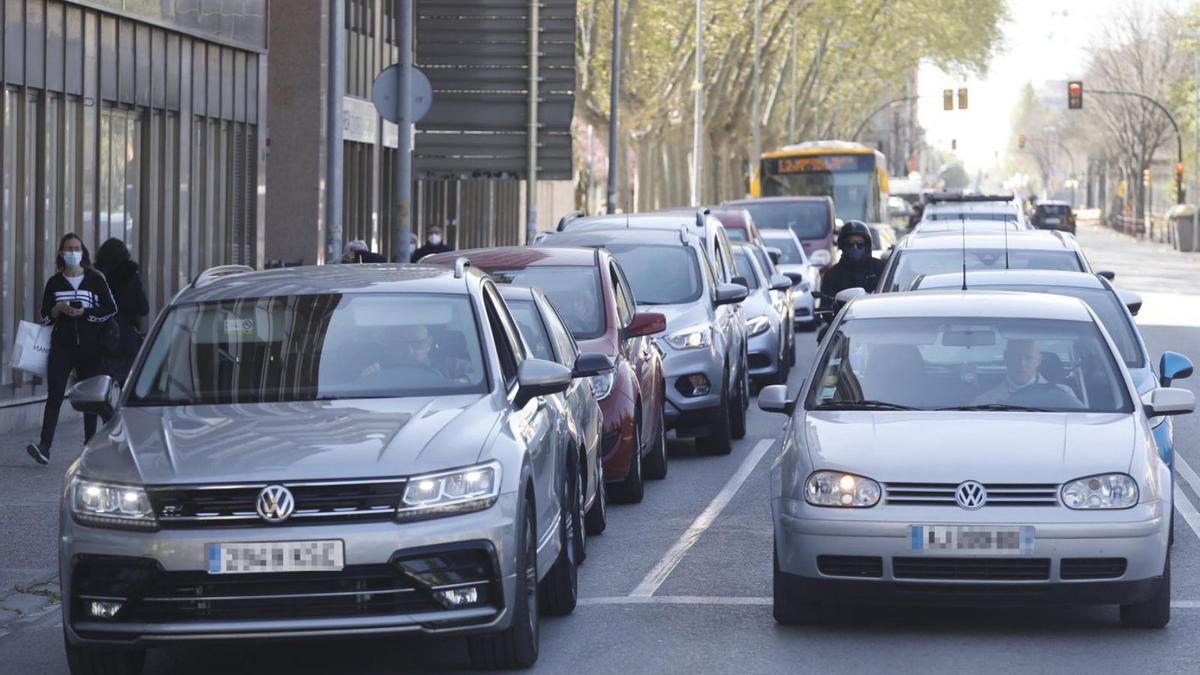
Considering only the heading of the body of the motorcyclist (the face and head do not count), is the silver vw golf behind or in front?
in front

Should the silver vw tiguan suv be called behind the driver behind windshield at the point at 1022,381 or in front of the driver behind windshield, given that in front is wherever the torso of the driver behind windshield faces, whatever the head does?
in front

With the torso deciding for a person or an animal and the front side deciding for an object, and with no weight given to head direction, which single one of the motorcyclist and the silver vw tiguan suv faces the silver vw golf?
the motorcyclist

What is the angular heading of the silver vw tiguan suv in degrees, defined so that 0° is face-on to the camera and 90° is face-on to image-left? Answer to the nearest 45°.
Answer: approximately 0°
